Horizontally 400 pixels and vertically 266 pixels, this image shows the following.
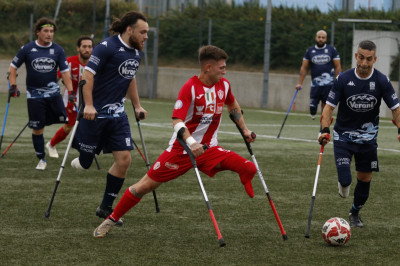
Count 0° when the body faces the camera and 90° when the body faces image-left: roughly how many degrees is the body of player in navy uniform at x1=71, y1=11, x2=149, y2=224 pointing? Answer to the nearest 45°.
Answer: approximately 315°

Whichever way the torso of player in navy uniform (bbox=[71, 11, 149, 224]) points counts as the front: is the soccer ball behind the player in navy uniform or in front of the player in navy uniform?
in front

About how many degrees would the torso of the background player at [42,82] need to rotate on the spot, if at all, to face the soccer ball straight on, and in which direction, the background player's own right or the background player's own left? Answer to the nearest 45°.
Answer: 0° — they already face it

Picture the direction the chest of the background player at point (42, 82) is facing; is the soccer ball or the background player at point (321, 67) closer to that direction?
the soccer ball

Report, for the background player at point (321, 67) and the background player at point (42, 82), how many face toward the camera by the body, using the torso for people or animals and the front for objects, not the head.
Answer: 2

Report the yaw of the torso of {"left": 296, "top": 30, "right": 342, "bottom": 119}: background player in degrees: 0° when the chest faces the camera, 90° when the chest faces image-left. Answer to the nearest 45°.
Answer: approximately 0°

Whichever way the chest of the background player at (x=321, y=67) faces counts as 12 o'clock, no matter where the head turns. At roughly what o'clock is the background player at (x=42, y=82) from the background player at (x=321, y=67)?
the background player at (x=42, y=82) is roughly at 1 o'clock from the background player at (x=321, y=67).

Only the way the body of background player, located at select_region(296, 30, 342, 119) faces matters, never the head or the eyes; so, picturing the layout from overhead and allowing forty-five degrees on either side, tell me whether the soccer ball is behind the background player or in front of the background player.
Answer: in front
